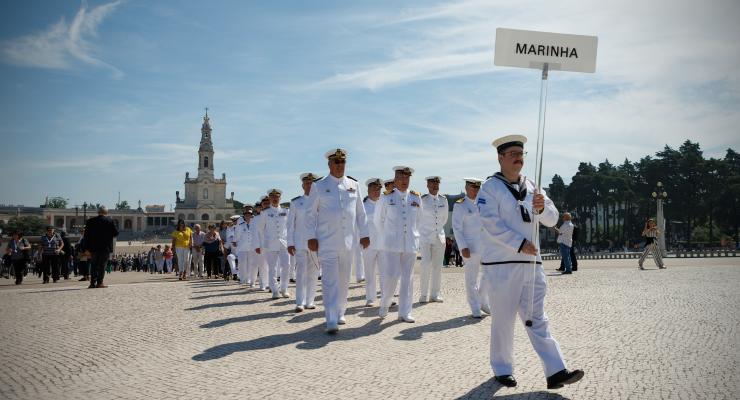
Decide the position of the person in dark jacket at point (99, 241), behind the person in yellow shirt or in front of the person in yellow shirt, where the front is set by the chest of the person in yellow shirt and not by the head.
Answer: in front

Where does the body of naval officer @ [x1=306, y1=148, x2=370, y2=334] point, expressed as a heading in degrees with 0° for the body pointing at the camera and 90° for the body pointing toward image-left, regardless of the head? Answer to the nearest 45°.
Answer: approximately 0°

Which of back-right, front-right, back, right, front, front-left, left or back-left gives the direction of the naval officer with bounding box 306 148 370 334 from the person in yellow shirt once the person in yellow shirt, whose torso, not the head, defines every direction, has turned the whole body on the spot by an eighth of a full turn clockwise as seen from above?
front-left

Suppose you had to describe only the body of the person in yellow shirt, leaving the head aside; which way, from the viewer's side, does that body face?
toward the camera

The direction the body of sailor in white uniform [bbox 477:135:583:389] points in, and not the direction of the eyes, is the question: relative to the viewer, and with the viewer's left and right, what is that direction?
facing the viewer and to the right of the viewer

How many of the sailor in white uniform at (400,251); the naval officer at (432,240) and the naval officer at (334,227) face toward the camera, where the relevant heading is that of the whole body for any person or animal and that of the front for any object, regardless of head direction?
3

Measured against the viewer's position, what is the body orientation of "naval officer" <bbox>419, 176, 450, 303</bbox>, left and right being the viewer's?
facing the viewer
